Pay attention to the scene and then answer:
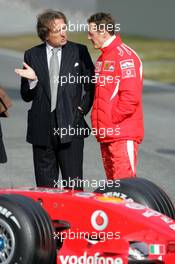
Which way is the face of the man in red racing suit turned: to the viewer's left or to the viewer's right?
to the viewer's left

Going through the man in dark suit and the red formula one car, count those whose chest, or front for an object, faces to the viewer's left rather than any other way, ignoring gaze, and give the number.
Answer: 0

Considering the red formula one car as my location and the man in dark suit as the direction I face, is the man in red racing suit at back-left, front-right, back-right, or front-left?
front-right

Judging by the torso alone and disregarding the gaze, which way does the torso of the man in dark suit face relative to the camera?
toward the camera

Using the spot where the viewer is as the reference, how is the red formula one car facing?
facing the viewer and to the right of the viewer

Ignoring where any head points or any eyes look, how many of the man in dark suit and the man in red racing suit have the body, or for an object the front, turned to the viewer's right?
0

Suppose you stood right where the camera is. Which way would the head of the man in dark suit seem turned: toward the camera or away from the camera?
toward the camera

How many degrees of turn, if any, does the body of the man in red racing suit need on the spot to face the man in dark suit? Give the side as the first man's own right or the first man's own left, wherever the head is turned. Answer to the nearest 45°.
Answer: approximately 45° to the first man's own right

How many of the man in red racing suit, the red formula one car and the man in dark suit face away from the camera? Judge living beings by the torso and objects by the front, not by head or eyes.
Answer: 0

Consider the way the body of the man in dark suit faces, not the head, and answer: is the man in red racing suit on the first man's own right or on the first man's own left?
on the first man's own left
